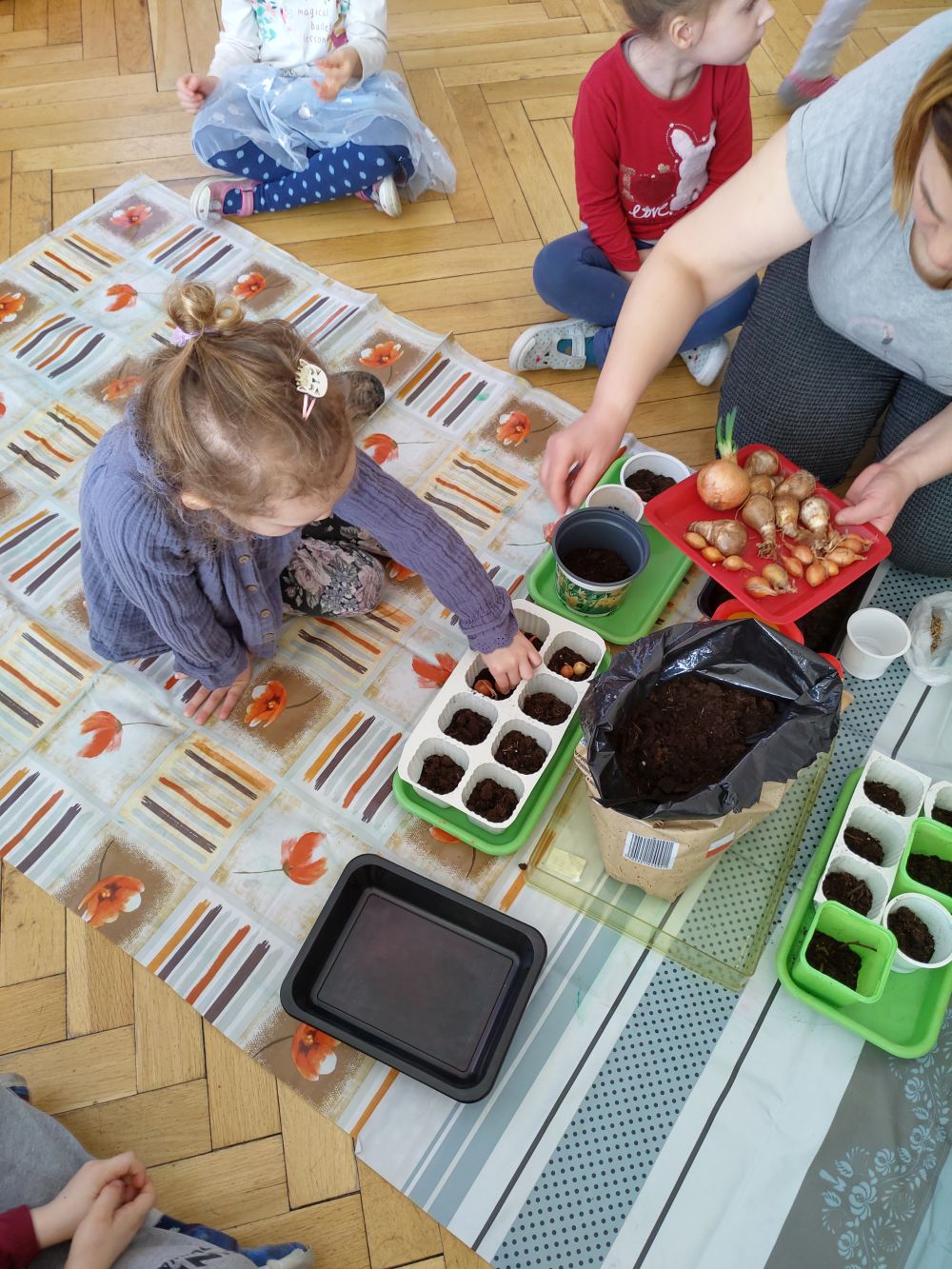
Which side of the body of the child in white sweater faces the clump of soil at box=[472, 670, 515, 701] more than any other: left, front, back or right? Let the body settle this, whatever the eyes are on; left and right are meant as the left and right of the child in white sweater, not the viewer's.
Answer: front

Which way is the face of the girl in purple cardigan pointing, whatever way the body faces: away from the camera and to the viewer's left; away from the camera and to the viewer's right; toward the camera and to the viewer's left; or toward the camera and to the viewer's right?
toward the camera and to the viewer's right

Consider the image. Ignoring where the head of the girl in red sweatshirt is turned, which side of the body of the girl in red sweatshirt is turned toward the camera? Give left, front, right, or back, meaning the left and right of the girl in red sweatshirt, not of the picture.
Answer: front

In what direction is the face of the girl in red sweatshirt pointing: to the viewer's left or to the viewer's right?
to the viewer's right

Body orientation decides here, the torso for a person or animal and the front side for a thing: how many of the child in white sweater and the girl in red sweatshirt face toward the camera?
2

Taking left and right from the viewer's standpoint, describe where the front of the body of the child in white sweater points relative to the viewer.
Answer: facing the viewer

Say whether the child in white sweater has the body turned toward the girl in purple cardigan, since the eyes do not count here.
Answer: yes

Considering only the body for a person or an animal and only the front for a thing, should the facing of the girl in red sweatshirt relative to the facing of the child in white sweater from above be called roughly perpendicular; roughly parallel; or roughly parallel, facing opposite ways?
roughly parallel
